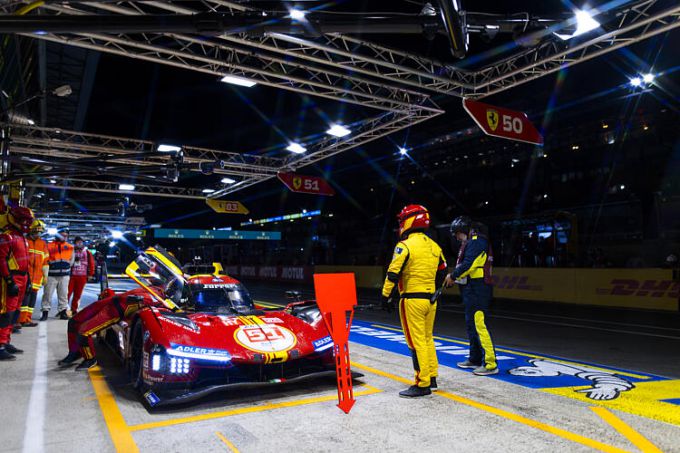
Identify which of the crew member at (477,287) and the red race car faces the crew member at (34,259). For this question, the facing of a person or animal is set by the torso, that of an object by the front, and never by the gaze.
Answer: the crew member at (477,287)

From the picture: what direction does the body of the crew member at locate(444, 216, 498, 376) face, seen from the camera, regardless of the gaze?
to the viewer's left

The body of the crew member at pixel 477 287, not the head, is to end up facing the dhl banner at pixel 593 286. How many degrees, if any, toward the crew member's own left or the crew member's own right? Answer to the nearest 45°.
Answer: approximately 90° to the crew member's own right

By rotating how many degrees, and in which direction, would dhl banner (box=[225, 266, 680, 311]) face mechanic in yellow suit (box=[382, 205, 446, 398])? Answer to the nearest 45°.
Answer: approximately 45° to its left

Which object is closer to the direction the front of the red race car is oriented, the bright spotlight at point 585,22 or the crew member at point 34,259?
the bright spotlight

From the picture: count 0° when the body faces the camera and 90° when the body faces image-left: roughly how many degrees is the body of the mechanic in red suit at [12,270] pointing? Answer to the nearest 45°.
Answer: approximately 270°

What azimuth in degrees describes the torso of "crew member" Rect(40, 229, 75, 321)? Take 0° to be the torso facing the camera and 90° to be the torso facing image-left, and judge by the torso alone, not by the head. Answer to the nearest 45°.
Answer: approximately 0°

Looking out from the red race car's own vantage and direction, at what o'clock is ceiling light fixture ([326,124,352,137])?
The ceiling light fixture is roughly at 8 o'clock from the red race car.

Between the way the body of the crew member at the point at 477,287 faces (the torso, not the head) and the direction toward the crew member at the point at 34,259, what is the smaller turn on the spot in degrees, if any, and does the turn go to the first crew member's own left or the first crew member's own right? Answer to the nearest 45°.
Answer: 0° — they already face them
